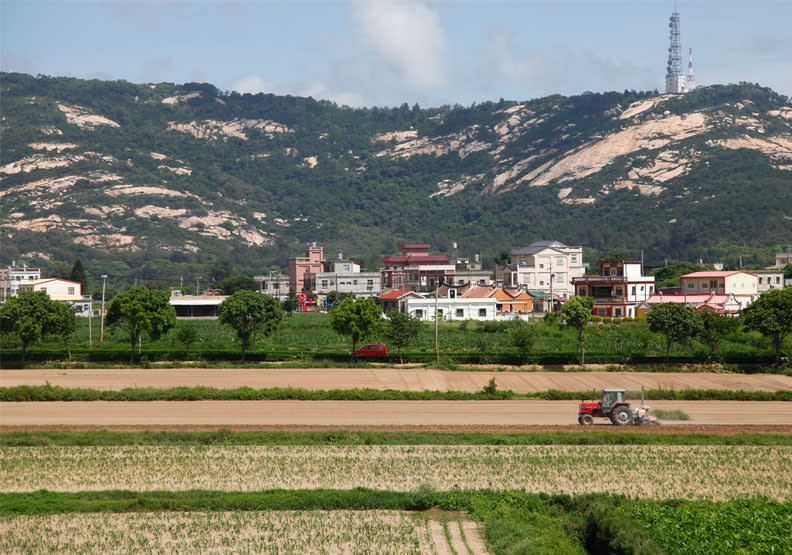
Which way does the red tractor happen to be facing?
to the viewer's left
